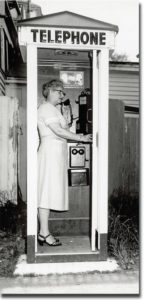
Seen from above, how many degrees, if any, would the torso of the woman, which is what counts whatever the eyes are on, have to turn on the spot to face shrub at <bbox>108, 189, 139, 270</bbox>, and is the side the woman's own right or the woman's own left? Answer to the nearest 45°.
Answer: approximately 45° to the woman's own left

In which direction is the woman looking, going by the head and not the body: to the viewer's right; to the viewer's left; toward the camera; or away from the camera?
to the viewer's right

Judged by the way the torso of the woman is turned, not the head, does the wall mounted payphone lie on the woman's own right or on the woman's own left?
on the woman's own left

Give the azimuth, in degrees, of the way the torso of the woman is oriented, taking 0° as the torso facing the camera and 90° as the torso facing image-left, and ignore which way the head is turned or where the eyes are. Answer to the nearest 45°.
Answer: approximately 270°
